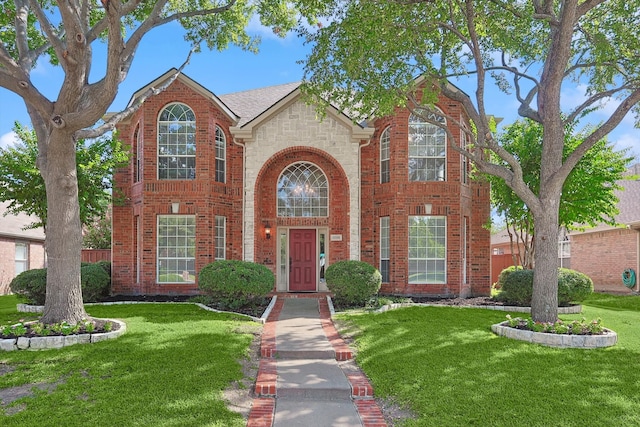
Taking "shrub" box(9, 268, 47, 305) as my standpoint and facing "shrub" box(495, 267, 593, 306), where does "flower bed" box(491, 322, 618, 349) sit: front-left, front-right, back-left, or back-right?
front-right

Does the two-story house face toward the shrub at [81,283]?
no

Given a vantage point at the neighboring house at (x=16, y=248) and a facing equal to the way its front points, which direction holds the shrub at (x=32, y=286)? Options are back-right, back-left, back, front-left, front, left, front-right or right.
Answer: front

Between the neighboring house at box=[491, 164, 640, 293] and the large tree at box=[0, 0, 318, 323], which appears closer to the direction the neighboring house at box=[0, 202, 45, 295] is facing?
the large tree

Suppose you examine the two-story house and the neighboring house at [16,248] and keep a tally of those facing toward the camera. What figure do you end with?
2

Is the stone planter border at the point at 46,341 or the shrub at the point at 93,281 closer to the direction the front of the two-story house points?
the stone planter border

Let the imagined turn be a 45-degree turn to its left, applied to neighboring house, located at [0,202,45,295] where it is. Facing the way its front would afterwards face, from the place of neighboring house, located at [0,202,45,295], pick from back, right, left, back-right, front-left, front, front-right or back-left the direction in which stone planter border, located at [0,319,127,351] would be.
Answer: front-right

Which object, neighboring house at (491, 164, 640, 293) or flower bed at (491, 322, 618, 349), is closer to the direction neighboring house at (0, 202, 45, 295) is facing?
the flower bed

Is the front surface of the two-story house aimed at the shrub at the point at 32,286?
no

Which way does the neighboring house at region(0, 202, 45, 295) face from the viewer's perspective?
toward the camera

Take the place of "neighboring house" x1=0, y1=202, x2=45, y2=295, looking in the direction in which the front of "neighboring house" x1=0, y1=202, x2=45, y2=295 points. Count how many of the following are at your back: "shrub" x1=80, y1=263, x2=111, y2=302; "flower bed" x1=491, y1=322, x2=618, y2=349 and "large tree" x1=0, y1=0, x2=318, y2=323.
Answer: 0

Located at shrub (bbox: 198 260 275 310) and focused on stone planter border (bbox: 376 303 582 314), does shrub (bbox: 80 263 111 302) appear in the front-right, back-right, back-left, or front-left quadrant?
back-left

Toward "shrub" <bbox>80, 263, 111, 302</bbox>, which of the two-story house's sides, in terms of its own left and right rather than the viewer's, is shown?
right

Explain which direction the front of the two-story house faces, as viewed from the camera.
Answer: facing the viewer
